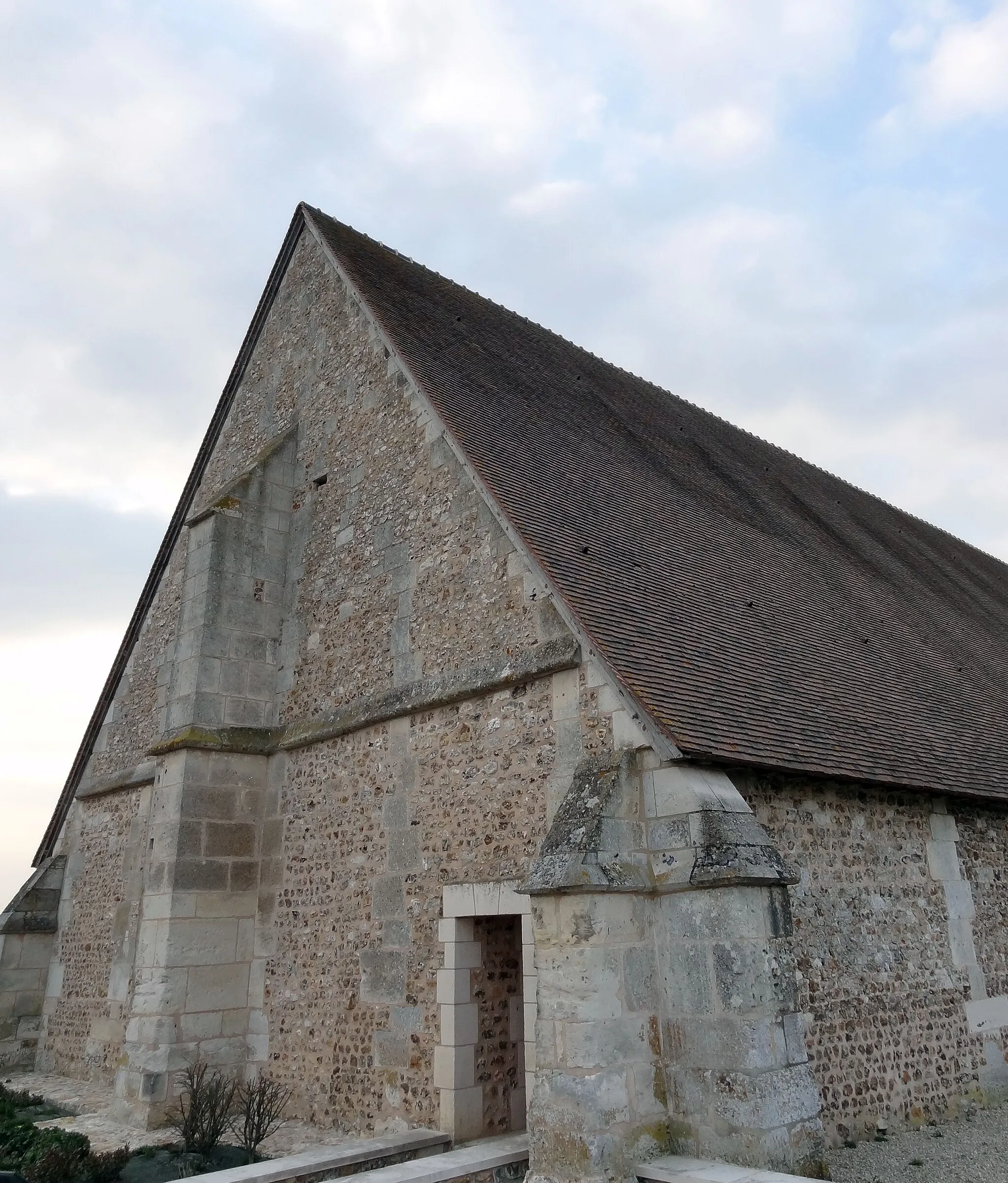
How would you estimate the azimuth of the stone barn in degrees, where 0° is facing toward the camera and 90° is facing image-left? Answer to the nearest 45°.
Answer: approximately 45°
